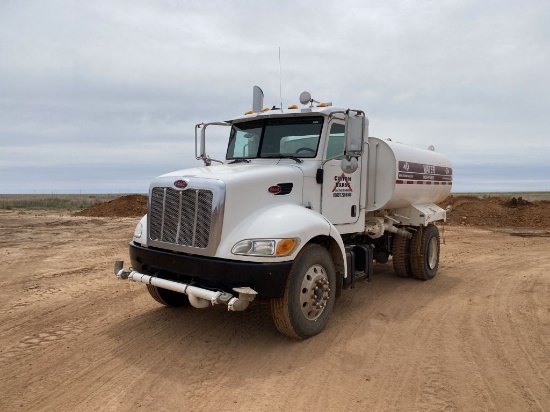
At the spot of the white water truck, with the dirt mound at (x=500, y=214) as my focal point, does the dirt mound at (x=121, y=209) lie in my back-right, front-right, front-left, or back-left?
front-left

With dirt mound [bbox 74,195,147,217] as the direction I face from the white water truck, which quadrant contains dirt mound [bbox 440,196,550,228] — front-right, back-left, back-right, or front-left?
front-right

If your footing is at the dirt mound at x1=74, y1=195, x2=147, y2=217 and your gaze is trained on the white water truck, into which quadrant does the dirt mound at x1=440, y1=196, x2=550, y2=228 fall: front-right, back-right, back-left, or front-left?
front-left

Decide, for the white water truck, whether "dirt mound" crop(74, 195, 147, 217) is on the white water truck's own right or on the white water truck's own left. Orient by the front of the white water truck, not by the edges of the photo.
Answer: on the white water truck's own right

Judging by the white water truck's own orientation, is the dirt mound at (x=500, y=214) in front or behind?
behind

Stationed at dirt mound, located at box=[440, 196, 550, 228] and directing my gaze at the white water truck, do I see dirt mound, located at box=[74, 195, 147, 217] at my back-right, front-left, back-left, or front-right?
front-right

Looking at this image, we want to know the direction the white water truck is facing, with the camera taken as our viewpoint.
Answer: facing the viewer and to the left of the viewer

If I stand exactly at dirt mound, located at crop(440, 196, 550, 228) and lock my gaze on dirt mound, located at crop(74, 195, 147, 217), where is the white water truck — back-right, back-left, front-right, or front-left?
front-left
